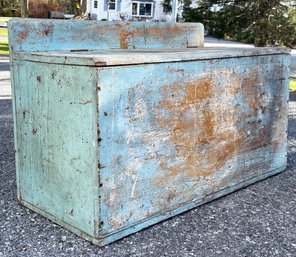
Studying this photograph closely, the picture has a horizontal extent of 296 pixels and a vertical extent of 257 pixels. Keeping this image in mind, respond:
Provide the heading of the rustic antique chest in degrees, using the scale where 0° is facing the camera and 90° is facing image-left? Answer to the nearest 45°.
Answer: approximately 315°
